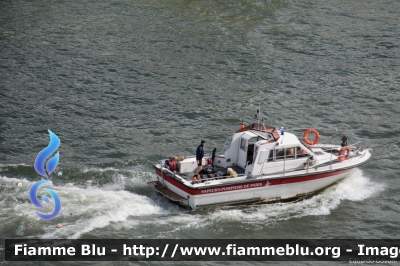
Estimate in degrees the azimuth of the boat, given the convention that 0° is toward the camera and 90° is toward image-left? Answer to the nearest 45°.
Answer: approximately 225°
